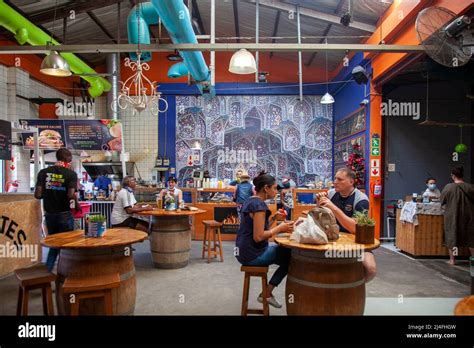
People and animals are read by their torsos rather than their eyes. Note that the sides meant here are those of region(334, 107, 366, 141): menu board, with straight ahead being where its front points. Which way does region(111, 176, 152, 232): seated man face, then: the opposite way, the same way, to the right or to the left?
the opposite way

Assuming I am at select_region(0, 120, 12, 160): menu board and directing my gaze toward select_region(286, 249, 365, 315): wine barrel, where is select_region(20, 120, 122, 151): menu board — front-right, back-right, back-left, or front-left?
back-left

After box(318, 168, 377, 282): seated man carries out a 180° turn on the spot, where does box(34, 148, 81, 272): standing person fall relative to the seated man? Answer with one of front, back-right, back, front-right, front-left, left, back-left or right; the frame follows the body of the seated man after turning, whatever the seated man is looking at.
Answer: back-left

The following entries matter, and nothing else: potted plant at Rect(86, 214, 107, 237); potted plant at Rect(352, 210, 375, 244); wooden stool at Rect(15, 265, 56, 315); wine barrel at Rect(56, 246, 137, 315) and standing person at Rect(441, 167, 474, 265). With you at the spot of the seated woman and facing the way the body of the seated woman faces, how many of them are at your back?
3

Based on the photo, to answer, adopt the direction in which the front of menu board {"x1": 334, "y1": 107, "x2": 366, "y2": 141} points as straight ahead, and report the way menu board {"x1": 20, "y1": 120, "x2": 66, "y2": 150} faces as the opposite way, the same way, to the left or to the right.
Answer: to the left

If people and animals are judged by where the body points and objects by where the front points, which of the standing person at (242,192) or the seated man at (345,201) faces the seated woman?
the seated man

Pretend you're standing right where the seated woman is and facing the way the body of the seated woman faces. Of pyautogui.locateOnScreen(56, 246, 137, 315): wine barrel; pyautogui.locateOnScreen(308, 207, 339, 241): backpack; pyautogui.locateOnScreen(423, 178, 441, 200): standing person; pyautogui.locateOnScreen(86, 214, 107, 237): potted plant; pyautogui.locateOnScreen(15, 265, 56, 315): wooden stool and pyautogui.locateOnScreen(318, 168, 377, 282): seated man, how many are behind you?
3

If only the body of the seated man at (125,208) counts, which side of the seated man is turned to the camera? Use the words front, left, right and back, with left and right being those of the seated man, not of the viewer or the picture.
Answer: right

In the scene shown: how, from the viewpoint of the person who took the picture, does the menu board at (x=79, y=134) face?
facing the viewer

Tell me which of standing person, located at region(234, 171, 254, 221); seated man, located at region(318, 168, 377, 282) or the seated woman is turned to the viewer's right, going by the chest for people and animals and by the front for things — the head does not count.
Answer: the seated woman

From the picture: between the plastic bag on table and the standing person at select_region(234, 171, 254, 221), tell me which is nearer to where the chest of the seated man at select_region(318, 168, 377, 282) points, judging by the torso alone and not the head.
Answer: the plastic bag on table

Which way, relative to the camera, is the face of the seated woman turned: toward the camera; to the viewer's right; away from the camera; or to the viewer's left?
to the viewer's right

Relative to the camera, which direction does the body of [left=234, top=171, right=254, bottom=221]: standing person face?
away from the camera

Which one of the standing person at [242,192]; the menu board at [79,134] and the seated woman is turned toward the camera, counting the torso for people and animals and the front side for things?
the menu board

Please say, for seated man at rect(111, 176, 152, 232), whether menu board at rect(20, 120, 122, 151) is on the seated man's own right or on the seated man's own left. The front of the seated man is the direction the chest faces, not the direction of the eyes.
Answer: on the seated man's own left
